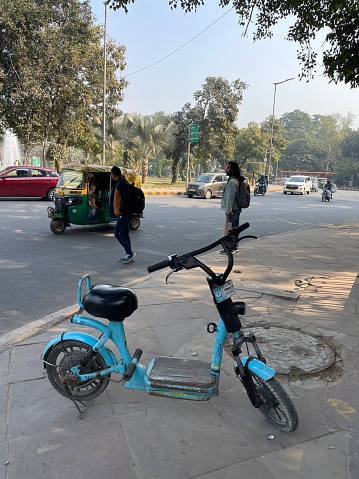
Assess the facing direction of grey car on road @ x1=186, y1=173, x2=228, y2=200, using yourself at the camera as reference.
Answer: facing the viewer and to the left of the viewer

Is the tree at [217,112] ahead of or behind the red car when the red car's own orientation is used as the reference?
behind

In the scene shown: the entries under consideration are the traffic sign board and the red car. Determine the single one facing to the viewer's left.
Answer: the red car

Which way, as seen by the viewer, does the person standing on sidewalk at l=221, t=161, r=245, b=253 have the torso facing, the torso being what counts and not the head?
to the viewer's left

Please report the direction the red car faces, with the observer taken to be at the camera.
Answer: facing to the left of the viewer

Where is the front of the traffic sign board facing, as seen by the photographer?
facing the viewer

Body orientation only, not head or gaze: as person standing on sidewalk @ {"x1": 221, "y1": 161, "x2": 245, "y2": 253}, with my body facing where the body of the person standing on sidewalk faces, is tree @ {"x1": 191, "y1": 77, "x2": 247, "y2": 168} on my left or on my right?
on my right

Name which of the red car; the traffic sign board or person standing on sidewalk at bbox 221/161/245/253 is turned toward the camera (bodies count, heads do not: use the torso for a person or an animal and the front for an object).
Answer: the traffic sign board

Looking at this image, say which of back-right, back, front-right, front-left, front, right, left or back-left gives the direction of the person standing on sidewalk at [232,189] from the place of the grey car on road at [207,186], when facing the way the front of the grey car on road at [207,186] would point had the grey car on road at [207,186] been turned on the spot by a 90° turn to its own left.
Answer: front-right
